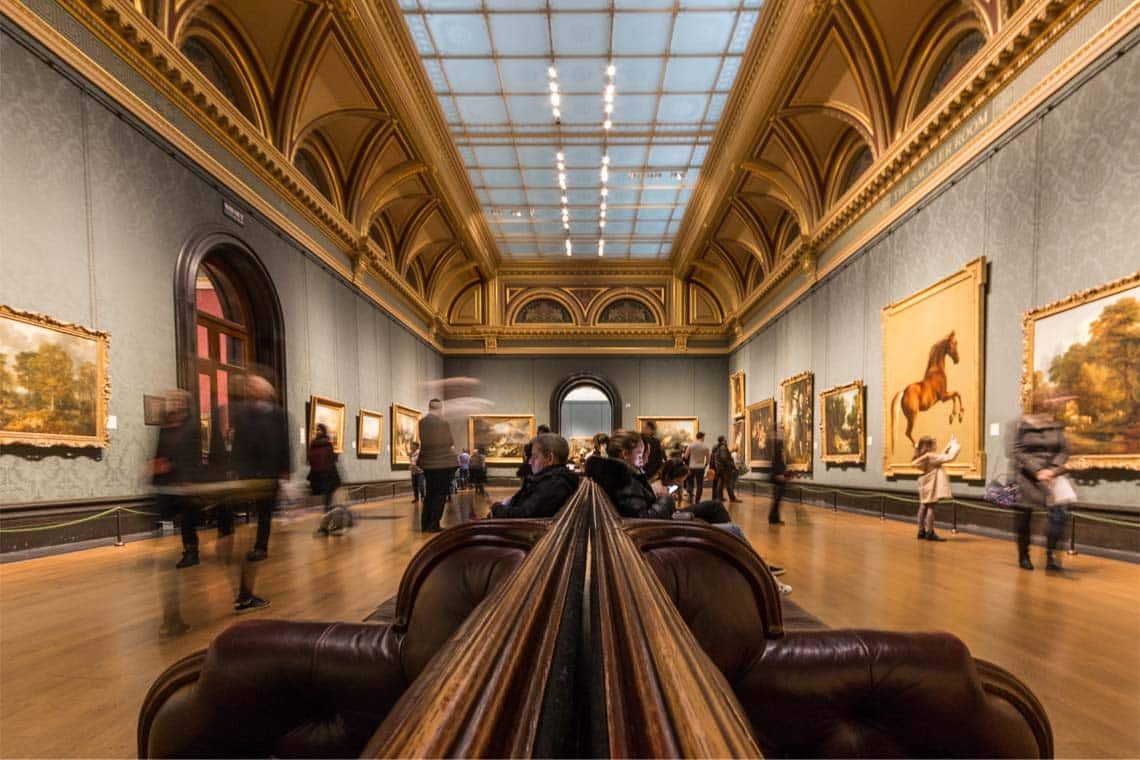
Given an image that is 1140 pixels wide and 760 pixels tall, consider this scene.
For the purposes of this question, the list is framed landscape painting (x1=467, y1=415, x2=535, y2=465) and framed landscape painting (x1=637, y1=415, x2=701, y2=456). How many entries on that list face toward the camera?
2

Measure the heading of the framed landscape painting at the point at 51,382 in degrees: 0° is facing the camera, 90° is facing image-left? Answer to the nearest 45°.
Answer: approximately 315°

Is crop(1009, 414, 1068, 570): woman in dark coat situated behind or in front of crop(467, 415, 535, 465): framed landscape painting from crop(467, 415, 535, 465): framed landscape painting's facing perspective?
in front

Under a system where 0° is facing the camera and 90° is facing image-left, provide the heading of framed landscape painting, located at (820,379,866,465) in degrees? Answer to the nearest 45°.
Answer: approximately 45°

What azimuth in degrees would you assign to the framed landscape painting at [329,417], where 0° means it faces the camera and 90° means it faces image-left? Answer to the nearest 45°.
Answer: approximately 315°
